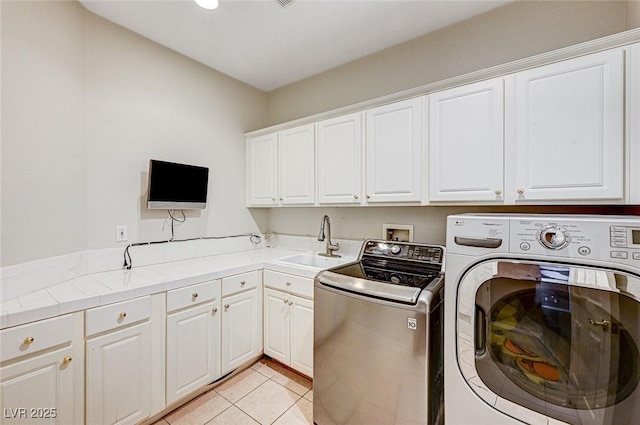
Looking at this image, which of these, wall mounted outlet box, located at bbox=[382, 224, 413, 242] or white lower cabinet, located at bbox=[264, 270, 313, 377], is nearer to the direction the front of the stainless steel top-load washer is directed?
the white lower cabinet

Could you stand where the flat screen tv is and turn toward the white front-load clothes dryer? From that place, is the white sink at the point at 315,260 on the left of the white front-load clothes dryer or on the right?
left

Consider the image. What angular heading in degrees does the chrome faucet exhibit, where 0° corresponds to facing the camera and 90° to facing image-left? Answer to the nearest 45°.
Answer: approximately 45°

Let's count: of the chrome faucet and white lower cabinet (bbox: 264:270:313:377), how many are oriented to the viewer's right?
0

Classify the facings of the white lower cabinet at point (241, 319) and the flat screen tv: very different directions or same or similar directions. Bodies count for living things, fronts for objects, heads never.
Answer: same or similar directions

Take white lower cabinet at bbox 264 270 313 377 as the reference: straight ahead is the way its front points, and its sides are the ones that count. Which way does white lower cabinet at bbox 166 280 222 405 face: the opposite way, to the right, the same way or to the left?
to the left

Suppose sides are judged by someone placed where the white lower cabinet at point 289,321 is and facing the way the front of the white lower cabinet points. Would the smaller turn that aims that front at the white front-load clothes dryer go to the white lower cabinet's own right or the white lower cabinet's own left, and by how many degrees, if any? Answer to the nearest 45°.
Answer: approximately 90° to the white lower cabinet's own left

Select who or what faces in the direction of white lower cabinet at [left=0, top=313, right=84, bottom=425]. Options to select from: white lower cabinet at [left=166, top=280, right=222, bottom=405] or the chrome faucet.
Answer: the chrome faucet

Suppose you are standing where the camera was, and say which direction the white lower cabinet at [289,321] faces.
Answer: facing the viewer and to the left of the viewer

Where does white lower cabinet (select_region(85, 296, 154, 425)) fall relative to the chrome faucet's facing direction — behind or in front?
in front

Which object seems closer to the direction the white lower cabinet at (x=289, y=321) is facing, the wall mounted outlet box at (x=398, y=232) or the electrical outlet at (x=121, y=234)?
the electrical outlet

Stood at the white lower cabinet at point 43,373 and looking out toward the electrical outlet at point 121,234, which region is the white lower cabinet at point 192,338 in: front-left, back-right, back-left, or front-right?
front-right

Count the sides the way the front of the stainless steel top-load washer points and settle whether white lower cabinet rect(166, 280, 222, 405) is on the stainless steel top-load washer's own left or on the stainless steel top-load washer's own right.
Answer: on the stainless steel top-load washer's own right

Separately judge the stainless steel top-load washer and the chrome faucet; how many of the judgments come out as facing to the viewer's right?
0

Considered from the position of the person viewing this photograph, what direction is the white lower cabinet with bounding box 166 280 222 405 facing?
facing the viewer and to the right of the viewer

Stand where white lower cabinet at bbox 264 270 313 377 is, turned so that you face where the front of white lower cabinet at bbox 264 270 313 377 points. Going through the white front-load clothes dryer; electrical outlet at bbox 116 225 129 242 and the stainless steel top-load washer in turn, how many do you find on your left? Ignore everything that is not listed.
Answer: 2
